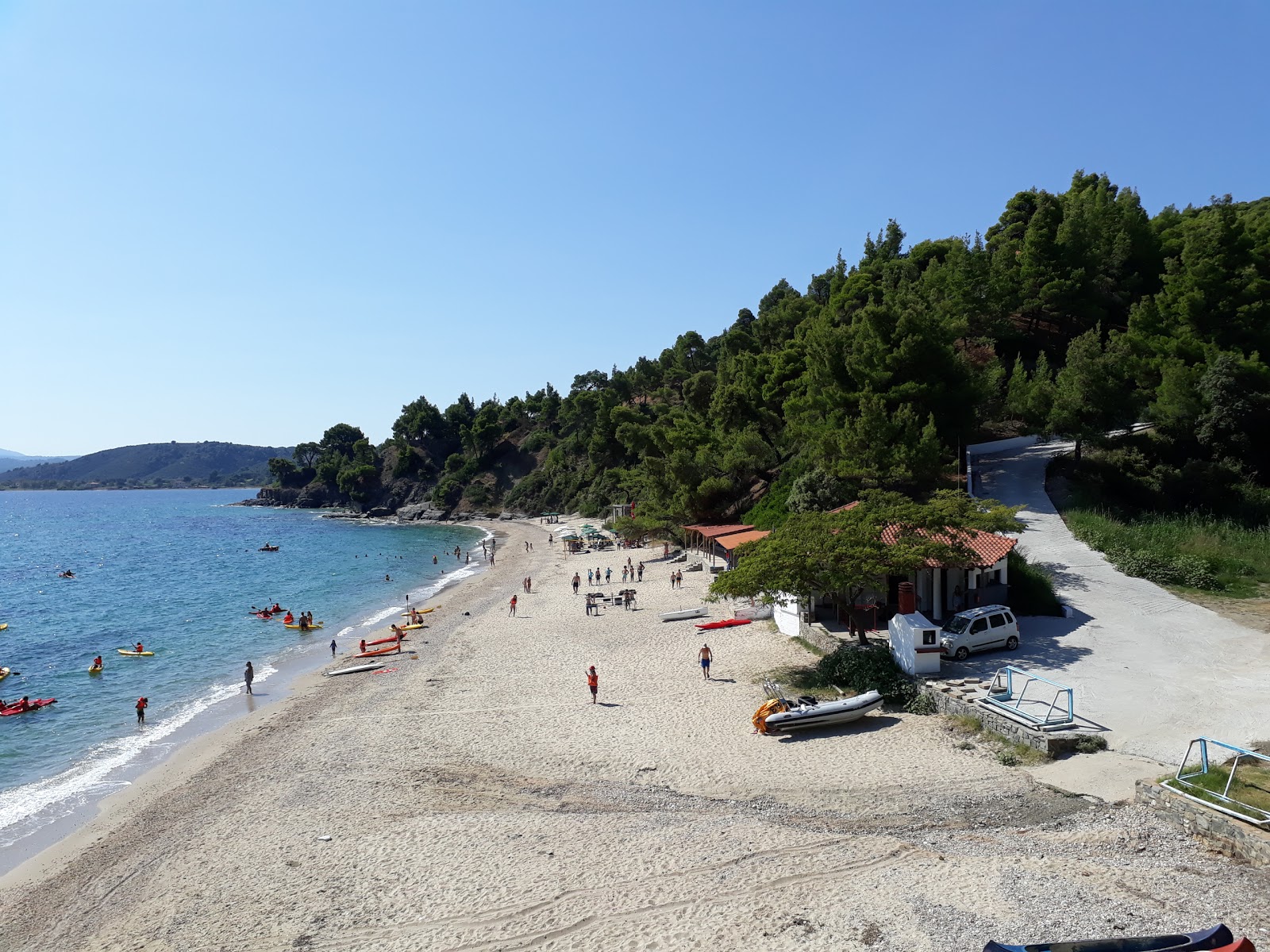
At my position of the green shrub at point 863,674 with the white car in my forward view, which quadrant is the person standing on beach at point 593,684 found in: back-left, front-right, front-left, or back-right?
back-left

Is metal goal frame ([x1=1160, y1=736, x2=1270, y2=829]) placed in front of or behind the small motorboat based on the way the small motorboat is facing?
in front

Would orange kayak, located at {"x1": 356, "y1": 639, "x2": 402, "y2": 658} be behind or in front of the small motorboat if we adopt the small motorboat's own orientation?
behind

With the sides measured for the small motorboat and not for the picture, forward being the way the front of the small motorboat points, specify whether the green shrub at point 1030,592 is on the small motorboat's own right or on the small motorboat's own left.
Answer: on the small motorboat's own left

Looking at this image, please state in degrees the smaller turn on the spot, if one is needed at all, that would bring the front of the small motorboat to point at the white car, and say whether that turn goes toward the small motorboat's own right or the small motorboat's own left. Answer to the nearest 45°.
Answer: approximately 45° to the small motorboat's own left

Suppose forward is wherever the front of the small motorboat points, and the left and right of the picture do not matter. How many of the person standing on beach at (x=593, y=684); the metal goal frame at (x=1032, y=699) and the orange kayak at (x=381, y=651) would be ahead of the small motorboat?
1

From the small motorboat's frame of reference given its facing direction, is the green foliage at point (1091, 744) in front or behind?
in front

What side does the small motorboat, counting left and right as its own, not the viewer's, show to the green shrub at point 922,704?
front

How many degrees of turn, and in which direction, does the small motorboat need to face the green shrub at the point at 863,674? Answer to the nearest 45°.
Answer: approximately 45° to its left

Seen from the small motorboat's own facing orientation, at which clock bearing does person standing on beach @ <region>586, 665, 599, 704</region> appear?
The person standing on beach is roughly at 7 o'clock from the small motorboat.

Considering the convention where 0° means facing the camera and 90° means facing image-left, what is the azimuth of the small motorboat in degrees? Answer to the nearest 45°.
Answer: approximately 270°

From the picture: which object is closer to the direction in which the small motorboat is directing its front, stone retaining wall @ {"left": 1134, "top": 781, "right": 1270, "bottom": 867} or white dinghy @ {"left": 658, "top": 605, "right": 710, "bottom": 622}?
the stone retaining wall

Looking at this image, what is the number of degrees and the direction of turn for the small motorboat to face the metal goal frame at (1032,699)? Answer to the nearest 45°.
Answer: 0° — it already faces it

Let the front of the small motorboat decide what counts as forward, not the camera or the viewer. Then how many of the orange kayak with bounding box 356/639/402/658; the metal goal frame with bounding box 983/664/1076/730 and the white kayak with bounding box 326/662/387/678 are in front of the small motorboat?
1

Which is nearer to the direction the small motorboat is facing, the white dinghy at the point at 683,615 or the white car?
the white car

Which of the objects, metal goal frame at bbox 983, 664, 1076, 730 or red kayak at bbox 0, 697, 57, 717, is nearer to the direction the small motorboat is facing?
the metal goal frame
